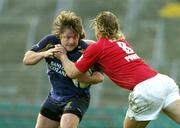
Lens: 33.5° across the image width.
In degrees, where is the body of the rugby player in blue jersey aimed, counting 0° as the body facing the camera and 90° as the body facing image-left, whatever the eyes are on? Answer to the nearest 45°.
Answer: approximately 0°

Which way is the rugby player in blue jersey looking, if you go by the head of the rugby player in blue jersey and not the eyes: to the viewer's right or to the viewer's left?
to the viewer's right

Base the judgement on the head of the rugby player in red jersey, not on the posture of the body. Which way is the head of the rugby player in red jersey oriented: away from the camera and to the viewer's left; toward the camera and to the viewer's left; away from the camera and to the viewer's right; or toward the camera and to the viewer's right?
away from the camera and to the viewer's left
